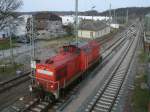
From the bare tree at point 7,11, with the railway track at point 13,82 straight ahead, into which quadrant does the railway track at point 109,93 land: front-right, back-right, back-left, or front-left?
front-left

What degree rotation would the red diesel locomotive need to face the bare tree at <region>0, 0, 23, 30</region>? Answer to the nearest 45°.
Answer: approximately 135° to its right

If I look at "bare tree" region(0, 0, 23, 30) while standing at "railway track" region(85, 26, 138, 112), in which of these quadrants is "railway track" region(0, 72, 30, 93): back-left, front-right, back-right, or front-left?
front-left

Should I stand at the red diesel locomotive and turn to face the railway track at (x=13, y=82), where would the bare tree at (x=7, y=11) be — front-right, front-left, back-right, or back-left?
front-right

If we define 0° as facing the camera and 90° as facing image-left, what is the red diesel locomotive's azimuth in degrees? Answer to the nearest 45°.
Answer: approximately 45°
